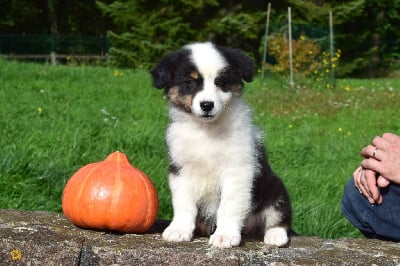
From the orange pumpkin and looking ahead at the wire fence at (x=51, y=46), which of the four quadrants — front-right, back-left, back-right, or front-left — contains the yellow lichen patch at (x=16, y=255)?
back-left

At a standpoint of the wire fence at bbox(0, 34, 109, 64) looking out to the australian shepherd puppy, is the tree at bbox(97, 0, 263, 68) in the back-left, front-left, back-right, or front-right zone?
front-left

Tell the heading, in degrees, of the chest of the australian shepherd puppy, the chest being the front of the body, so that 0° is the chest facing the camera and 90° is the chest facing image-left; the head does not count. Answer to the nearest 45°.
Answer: approximately 45°

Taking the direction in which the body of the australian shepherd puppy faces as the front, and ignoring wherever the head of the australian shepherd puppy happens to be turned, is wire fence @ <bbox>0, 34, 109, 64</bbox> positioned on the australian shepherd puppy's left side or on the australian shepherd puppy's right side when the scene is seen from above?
on the australian shepherd puppy's right side

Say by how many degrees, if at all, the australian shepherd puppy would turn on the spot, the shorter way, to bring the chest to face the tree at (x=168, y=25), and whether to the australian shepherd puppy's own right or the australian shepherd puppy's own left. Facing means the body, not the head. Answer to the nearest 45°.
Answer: approximately 135° to the australian shepherd puppy's own right

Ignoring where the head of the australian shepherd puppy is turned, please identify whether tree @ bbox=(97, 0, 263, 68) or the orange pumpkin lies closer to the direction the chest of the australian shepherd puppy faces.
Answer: the orange pumpkin
